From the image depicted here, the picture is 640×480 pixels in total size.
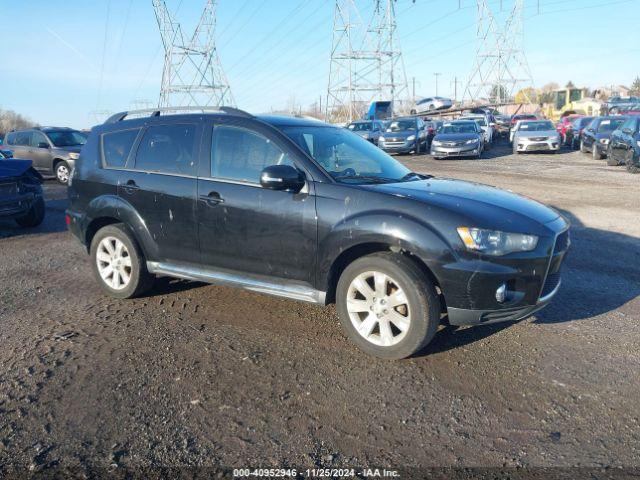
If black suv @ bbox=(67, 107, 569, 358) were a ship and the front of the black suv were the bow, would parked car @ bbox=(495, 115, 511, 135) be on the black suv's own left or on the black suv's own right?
on the black suv's own left

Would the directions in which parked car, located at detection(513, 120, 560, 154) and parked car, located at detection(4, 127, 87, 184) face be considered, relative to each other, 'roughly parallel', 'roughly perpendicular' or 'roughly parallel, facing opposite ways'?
roughly perpendicular

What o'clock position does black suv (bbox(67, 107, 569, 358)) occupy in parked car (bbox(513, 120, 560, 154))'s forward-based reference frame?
The black suv is roughly at 12 o'clock from the parked car.

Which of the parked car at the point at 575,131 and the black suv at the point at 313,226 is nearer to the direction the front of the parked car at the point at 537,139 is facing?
the black suv

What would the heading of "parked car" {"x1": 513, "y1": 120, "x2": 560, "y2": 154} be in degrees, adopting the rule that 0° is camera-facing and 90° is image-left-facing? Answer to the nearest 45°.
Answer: approximately 0°

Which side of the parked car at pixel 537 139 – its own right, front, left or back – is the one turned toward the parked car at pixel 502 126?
back

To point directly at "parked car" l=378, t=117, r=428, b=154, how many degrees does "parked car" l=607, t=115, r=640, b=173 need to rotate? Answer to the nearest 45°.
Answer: approximately 90° to its right

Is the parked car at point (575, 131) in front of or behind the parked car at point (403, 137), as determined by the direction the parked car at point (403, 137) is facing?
behind

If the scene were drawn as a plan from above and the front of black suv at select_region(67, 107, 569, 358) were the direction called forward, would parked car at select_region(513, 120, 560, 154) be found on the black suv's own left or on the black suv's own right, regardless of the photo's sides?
on the black suv's own left

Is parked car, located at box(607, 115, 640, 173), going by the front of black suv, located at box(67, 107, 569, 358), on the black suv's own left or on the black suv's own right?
on the black suv's own left
